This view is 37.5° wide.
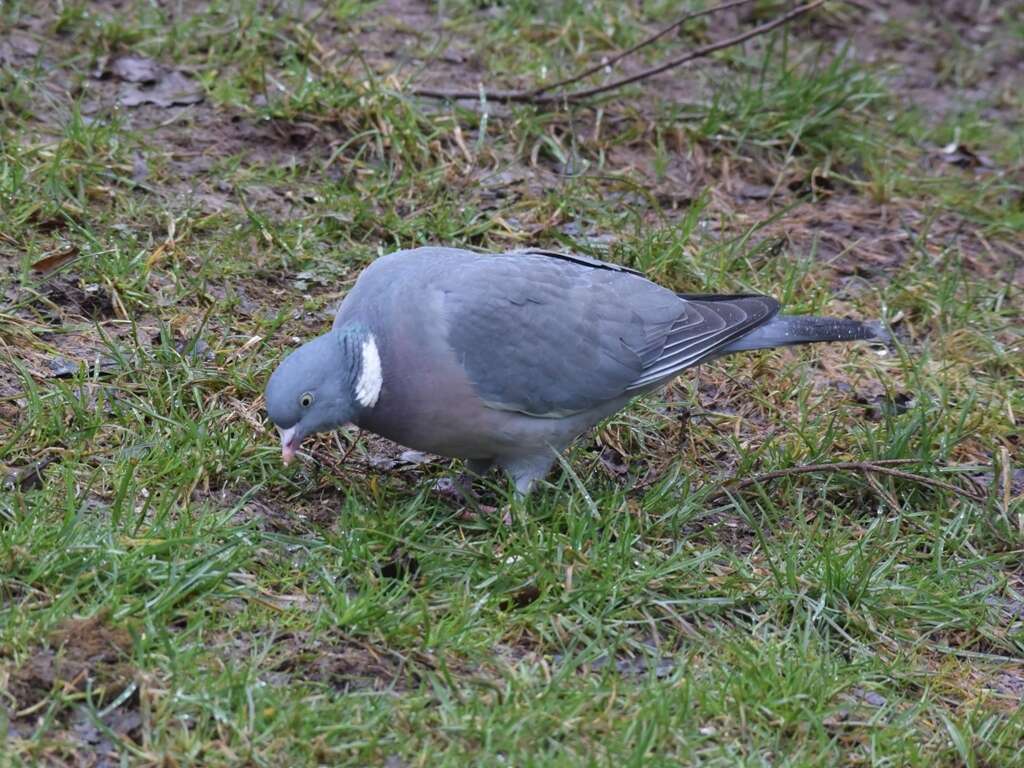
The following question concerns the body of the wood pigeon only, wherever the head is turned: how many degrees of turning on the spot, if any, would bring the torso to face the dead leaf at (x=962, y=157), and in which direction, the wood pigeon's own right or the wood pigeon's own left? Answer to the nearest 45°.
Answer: approximately 135° to the wood pigeon's own right

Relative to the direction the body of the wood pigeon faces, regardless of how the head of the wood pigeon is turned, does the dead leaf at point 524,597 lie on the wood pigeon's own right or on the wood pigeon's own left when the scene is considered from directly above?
on the wood pigeon's own left

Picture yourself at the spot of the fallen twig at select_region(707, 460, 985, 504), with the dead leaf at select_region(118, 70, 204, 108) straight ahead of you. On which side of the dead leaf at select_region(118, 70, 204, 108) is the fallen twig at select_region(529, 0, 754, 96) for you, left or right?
right

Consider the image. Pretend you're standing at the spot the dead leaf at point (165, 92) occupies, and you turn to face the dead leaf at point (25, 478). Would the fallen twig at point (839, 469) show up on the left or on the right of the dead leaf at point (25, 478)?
left

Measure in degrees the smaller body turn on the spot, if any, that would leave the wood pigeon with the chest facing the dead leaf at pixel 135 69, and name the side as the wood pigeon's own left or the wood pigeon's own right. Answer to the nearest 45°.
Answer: approximately 45° to the wood pigeon's own right

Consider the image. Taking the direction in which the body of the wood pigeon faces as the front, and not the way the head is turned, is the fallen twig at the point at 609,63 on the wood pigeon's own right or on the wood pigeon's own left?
on the wood pigeon's own right

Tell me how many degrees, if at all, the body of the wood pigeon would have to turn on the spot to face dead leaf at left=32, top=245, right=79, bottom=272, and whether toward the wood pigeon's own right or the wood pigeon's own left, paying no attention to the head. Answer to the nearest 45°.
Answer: approximately 45° to the wood pigeon's own right

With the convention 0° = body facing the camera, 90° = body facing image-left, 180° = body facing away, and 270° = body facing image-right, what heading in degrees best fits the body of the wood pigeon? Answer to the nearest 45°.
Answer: approximately 90°

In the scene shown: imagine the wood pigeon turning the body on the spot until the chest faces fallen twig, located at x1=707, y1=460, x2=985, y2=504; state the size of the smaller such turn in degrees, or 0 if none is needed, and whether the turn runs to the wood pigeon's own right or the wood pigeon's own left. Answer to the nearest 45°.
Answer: approximately 180°

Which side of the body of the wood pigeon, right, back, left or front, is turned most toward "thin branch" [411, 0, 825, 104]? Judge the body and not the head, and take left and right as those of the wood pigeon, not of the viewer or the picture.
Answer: right
